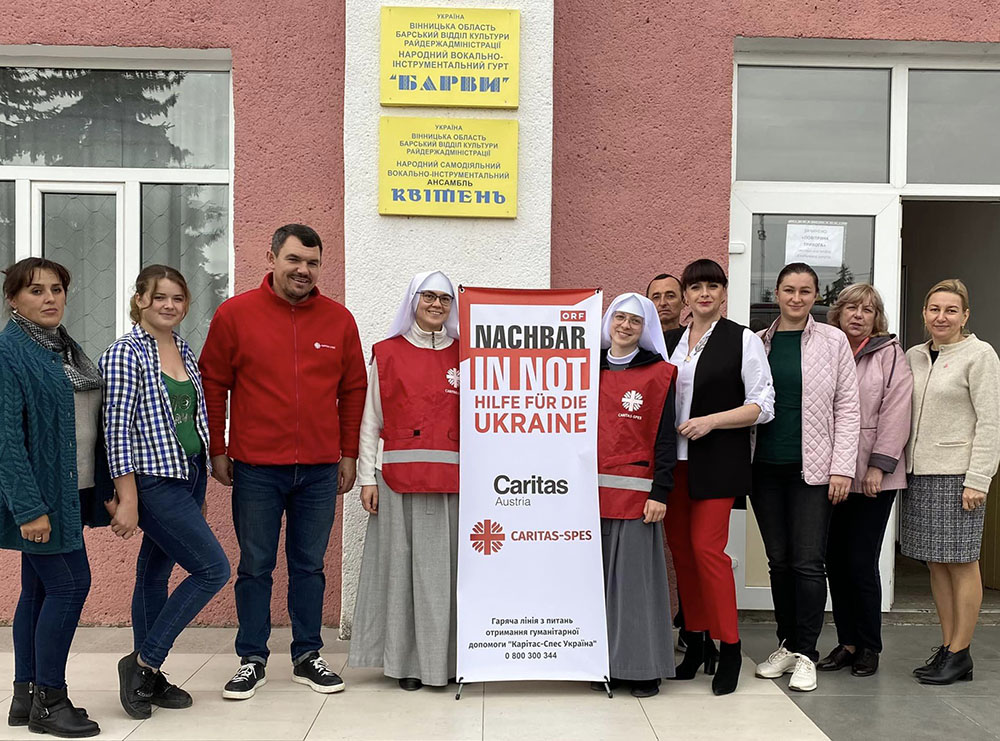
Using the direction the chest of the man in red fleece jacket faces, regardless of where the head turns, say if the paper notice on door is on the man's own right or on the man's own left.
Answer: on the man's own left

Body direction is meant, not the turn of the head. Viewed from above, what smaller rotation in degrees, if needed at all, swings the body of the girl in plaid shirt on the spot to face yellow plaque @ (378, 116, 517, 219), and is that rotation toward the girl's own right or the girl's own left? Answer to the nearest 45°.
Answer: approximately 90° to the girl's own left

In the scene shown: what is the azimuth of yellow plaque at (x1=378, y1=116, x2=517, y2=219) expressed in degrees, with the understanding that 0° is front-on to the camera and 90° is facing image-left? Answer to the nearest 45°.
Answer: approximately 0°

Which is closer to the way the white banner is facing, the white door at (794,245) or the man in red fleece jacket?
the man in red fleece jacket

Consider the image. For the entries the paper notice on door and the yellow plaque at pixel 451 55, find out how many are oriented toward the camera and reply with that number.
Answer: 2

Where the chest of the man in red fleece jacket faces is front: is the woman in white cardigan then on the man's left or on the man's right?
on the man's left

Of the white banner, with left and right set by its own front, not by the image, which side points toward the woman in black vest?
left
